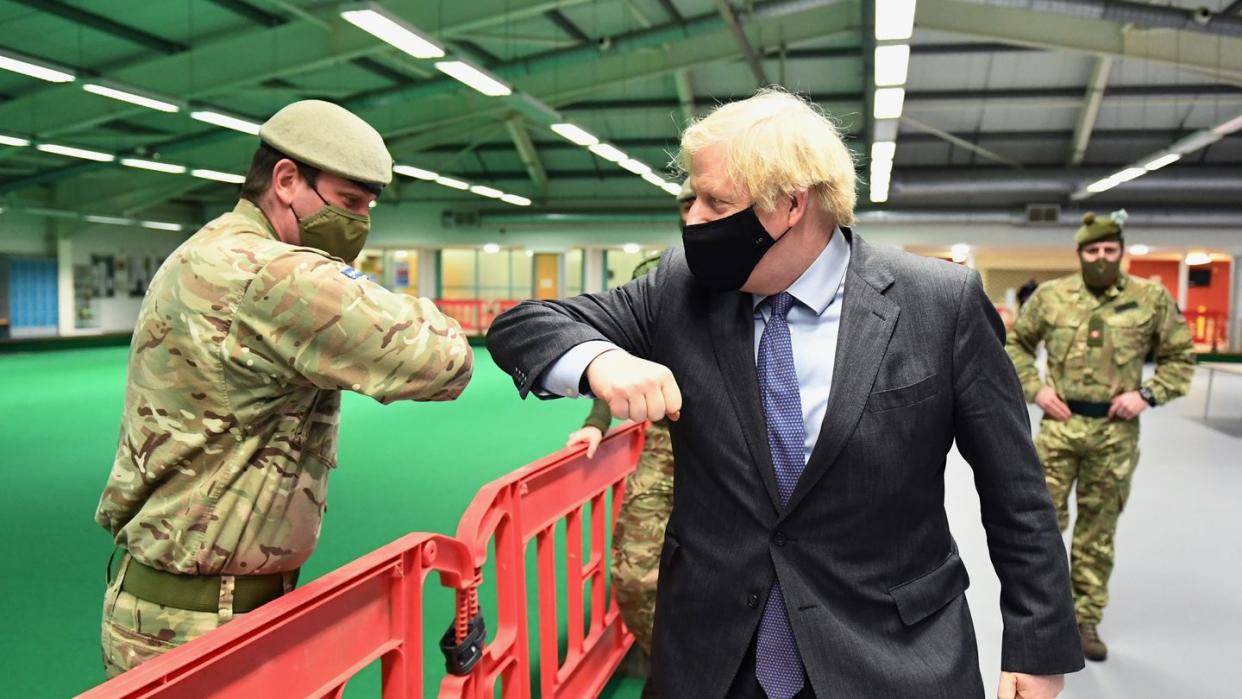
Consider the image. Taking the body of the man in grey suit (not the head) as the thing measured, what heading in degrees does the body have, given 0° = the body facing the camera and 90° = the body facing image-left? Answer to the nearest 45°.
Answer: approximately 45°

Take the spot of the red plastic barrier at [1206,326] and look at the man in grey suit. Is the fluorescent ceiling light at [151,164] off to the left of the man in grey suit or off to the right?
right

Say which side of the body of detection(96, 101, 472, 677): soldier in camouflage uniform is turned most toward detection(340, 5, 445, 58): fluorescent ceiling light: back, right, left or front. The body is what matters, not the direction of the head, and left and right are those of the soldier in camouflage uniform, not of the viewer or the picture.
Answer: left

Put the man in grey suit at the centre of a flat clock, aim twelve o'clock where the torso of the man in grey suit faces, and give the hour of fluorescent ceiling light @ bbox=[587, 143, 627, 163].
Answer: The fluorescent ceiling light is roughly at 4 o'clock from the man in grey suit.

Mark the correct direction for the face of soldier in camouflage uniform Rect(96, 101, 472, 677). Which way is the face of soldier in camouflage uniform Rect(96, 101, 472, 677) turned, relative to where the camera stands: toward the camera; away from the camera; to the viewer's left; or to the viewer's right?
to the viewer's right

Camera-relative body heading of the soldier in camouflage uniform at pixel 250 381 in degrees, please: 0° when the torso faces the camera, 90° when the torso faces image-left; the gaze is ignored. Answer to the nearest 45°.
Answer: approximately 270°

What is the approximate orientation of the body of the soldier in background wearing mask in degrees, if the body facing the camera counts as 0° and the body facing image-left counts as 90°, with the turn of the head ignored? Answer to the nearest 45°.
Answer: approximately 0°

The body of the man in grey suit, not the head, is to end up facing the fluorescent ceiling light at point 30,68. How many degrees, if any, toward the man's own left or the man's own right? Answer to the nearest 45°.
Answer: approximately 90° to the man's own right

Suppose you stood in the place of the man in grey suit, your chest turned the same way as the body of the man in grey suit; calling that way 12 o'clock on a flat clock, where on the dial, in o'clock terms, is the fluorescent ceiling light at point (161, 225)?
The fluorescent ceiling light is roughly at 3 o'clock from the man in grey suit.

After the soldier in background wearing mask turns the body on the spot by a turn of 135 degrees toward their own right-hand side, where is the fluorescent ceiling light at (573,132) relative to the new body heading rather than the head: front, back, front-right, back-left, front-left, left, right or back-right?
front
